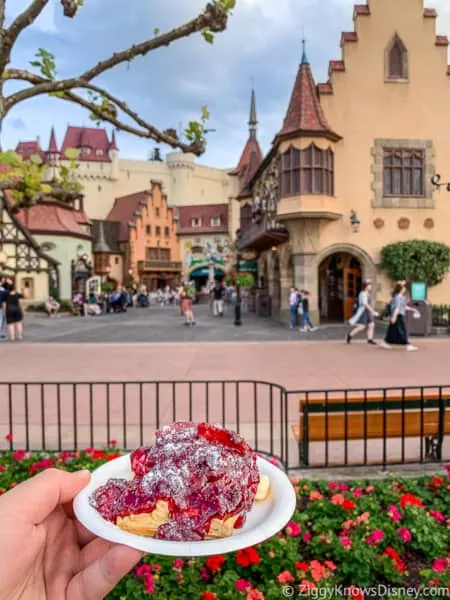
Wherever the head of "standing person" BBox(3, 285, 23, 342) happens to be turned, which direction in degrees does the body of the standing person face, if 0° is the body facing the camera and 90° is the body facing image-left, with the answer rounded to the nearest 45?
approximately 180°

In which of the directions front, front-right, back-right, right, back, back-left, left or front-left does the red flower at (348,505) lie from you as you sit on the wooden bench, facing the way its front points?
back

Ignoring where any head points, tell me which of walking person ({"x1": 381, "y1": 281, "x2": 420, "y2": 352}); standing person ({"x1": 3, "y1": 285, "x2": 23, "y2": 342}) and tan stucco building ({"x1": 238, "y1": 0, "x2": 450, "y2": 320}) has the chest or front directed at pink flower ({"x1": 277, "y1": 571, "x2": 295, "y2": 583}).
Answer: the tan stucco building

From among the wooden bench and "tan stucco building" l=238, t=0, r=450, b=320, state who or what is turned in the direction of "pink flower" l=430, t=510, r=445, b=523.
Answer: the tan stucco building

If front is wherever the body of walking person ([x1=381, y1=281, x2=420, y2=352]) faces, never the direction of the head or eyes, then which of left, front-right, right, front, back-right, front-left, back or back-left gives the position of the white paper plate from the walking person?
right

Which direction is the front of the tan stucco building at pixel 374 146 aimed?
toward the camera

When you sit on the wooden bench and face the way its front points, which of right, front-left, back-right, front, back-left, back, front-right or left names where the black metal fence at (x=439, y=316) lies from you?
front

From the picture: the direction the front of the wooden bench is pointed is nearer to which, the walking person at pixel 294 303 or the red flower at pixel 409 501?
the walking person

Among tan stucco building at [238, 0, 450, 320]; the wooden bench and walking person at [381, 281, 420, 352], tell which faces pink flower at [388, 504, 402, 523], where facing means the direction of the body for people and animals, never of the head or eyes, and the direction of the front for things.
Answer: the tan stucco building

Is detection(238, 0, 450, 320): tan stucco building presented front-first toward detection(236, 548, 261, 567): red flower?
yes

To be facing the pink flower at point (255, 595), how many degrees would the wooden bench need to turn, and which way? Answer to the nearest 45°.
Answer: approximately 180°

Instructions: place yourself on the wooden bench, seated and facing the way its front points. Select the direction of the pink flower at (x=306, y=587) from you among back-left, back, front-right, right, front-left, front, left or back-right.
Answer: back

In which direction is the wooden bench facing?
away from the camera

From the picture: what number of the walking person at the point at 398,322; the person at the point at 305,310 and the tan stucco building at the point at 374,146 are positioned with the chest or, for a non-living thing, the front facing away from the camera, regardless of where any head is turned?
0
